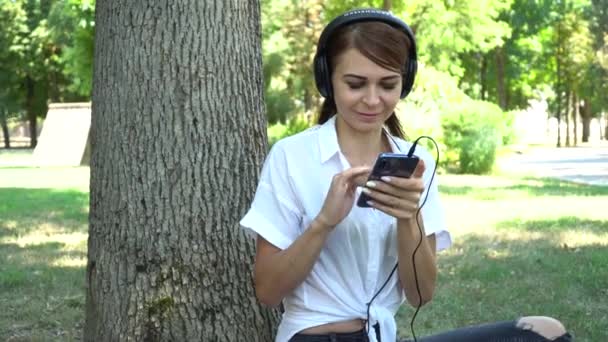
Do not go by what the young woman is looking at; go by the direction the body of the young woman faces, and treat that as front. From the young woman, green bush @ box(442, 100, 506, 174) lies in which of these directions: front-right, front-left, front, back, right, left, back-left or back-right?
back-left

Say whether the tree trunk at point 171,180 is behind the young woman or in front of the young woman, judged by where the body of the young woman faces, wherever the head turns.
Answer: behind

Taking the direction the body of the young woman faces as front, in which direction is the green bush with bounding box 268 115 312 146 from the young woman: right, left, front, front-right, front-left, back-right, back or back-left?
back-left

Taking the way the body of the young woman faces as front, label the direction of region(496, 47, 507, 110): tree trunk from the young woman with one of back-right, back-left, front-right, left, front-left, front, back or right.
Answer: back-left

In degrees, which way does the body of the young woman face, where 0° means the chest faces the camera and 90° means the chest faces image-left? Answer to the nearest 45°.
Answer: approximately 315°

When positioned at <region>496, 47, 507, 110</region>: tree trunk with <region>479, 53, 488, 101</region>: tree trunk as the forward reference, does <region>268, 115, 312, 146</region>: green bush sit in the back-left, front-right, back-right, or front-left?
back-left

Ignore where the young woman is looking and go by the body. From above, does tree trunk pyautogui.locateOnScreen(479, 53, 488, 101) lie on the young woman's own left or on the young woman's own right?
on the young woman's own left
